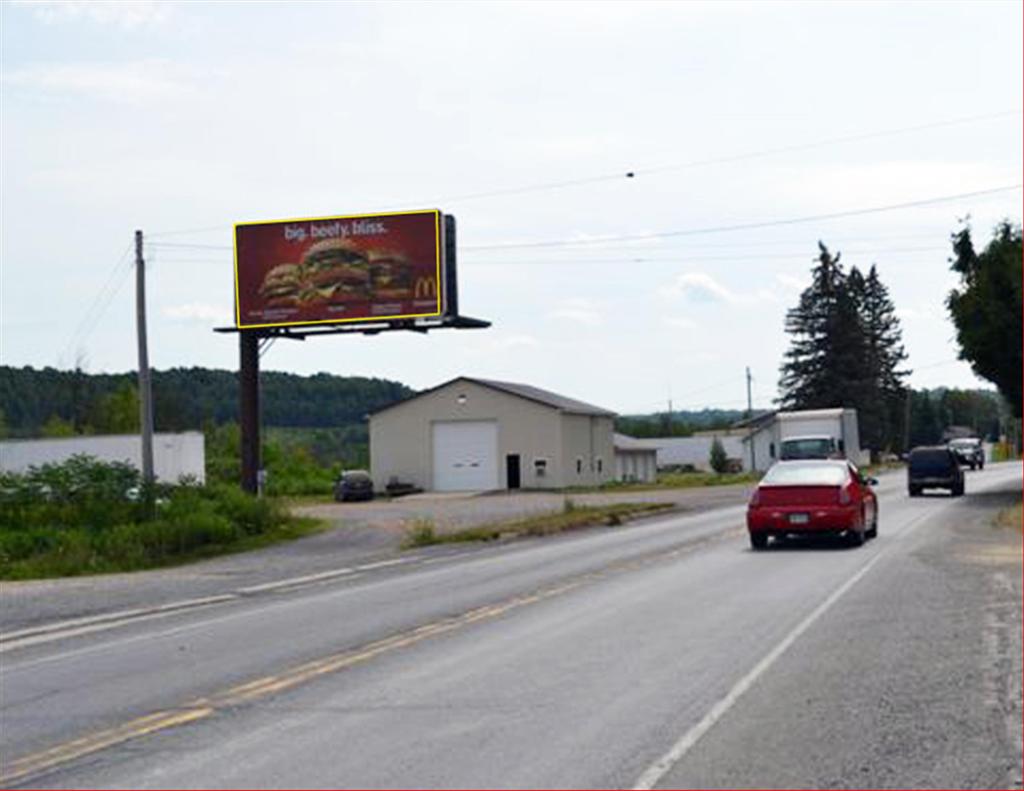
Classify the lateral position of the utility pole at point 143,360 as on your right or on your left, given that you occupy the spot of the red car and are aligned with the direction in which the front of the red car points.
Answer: on your left

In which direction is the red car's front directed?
away from the camera
